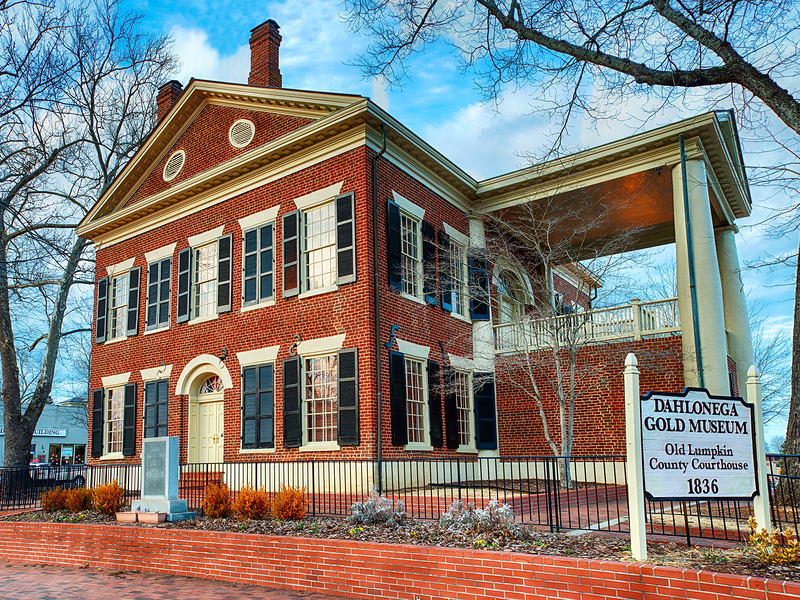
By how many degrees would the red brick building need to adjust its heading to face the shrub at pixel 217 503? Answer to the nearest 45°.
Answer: approximately 45° to its right

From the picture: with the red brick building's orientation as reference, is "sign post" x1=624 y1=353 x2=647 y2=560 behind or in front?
in front

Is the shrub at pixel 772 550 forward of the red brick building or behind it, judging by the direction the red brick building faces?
forward
